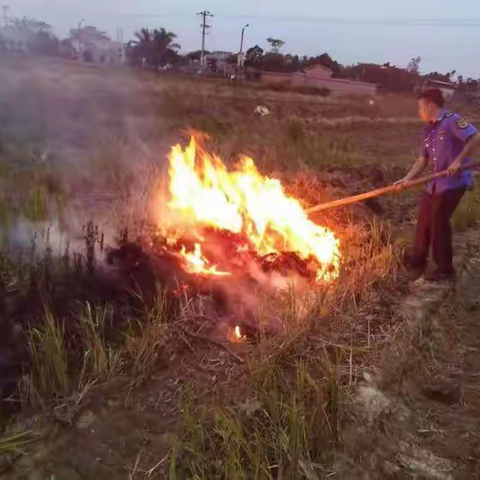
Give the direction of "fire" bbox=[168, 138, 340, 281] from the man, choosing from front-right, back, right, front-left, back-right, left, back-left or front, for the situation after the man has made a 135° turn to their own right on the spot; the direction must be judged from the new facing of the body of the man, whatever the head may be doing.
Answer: left

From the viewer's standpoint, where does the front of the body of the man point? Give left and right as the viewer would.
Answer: facing the viewer and to the left of the viewer

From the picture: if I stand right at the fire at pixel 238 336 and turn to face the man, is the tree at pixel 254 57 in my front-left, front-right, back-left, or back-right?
front-left

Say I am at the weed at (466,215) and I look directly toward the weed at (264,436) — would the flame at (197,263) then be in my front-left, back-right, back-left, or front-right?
front-right

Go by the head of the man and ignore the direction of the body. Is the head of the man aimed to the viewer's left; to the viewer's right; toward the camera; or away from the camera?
to the viewer's left

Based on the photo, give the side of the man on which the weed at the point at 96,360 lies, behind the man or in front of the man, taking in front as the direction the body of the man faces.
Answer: in front

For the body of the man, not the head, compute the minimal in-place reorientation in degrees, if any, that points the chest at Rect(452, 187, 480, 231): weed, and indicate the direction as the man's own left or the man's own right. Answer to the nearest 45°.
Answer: approximately 135° to the man's own right

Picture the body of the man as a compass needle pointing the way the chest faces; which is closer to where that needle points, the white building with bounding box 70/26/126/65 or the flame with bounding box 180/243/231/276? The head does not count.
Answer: the flame

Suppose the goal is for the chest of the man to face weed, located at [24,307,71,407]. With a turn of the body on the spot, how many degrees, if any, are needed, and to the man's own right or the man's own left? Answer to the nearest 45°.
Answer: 0° — they already face it

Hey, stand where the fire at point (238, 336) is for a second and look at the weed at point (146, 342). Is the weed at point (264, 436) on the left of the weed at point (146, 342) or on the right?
left

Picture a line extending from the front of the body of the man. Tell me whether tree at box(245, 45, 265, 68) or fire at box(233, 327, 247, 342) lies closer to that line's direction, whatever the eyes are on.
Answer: the fire

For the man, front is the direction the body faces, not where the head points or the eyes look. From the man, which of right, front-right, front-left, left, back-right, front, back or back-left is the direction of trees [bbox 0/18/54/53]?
front-right

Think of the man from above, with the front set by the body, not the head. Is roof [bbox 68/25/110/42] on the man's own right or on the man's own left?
on the man's own right

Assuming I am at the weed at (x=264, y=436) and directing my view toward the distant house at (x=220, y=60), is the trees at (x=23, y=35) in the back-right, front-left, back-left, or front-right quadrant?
front-left

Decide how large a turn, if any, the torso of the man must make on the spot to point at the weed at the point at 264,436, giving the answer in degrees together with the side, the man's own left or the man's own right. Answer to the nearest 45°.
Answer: approximately 45° to the man's own left

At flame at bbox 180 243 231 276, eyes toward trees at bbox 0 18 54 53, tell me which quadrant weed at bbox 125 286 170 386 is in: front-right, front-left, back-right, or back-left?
back-left

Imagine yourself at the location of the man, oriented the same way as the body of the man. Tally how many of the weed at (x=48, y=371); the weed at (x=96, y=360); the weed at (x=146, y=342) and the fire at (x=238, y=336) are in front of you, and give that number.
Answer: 4

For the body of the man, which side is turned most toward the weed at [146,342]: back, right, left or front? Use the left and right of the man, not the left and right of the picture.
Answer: front

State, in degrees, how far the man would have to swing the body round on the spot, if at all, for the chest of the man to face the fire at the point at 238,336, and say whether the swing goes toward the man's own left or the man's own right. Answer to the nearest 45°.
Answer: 0° — they already face it
